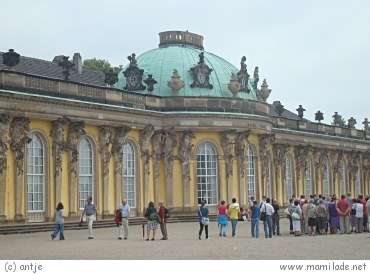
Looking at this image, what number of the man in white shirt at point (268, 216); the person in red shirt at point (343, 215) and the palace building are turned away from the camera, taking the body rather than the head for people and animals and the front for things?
2

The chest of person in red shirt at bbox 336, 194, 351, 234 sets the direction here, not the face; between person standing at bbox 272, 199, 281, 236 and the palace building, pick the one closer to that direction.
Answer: the palace building

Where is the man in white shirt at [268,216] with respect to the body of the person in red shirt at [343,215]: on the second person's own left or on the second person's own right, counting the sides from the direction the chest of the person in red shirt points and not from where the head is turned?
on the second person's own left

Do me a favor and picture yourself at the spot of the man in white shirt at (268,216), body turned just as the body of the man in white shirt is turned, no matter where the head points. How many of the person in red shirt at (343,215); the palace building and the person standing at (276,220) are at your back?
0

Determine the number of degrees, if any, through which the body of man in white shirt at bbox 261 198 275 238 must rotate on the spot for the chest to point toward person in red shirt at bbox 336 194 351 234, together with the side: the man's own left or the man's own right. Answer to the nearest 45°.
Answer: approximately 45° to the man's own right

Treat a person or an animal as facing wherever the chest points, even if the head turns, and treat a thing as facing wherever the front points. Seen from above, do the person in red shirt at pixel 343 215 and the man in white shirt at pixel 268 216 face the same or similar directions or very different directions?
same or similar directions

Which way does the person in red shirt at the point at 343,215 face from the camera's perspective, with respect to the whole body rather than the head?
away from the camera

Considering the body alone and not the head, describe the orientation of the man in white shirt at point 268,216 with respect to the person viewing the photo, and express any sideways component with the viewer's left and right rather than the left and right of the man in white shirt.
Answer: facing away from the viewer

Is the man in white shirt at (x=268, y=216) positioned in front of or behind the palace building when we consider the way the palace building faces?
in front

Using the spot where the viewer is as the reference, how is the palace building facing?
facing the viewer and to the right of the viewer
